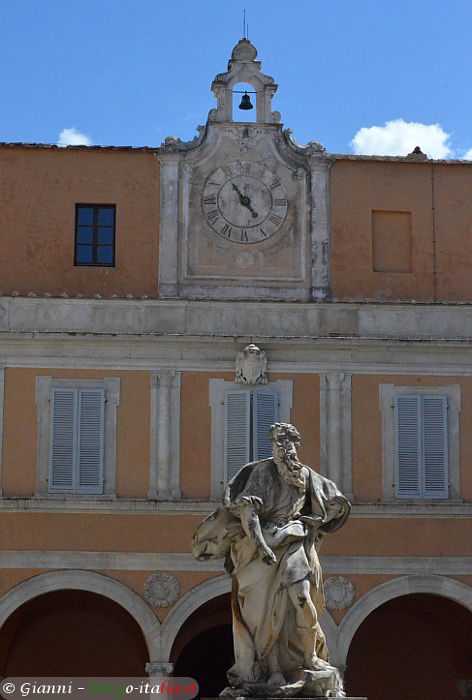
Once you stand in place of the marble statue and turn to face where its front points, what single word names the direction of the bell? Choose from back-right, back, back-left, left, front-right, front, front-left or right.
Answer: back

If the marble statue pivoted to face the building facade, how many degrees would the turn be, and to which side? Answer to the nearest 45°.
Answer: approximately 180°

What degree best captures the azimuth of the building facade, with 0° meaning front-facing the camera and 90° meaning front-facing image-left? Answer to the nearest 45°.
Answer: approximately 0°

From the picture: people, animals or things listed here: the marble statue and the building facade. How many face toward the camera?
2

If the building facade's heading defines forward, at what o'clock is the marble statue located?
The marble statue is roughly at 12 o'clock from the building facade.
